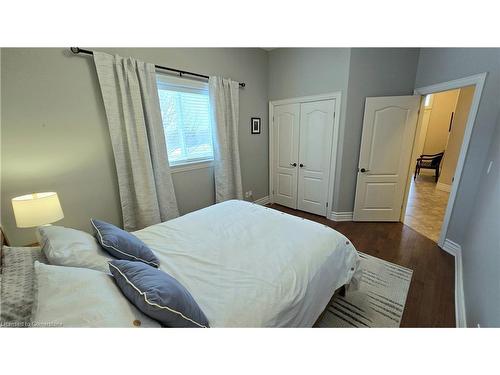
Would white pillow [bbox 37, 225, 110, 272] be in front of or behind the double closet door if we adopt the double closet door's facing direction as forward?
in front

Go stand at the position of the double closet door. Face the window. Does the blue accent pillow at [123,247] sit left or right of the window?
left

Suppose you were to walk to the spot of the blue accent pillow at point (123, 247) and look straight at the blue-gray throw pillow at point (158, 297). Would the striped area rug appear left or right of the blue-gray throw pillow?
left

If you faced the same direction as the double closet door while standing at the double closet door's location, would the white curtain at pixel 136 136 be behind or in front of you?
in front

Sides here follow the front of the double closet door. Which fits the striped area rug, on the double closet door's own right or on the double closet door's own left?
on the double closet door's own left

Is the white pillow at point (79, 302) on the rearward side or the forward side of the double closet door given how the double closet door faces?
on the forward side

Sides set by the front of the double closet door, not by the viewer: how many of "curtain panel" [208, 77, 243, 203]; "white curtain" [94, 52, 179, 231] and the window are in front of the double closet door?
3

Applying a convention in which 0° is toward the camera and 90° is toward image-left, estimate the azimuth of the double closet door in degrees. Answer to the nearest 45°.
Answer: approximately 45°
